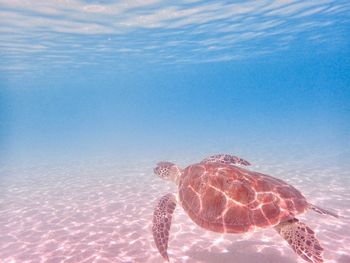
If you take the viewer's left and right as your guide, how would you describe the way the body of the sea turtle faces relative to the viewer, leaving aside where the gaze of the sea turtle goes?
facing to the left of the viewer
